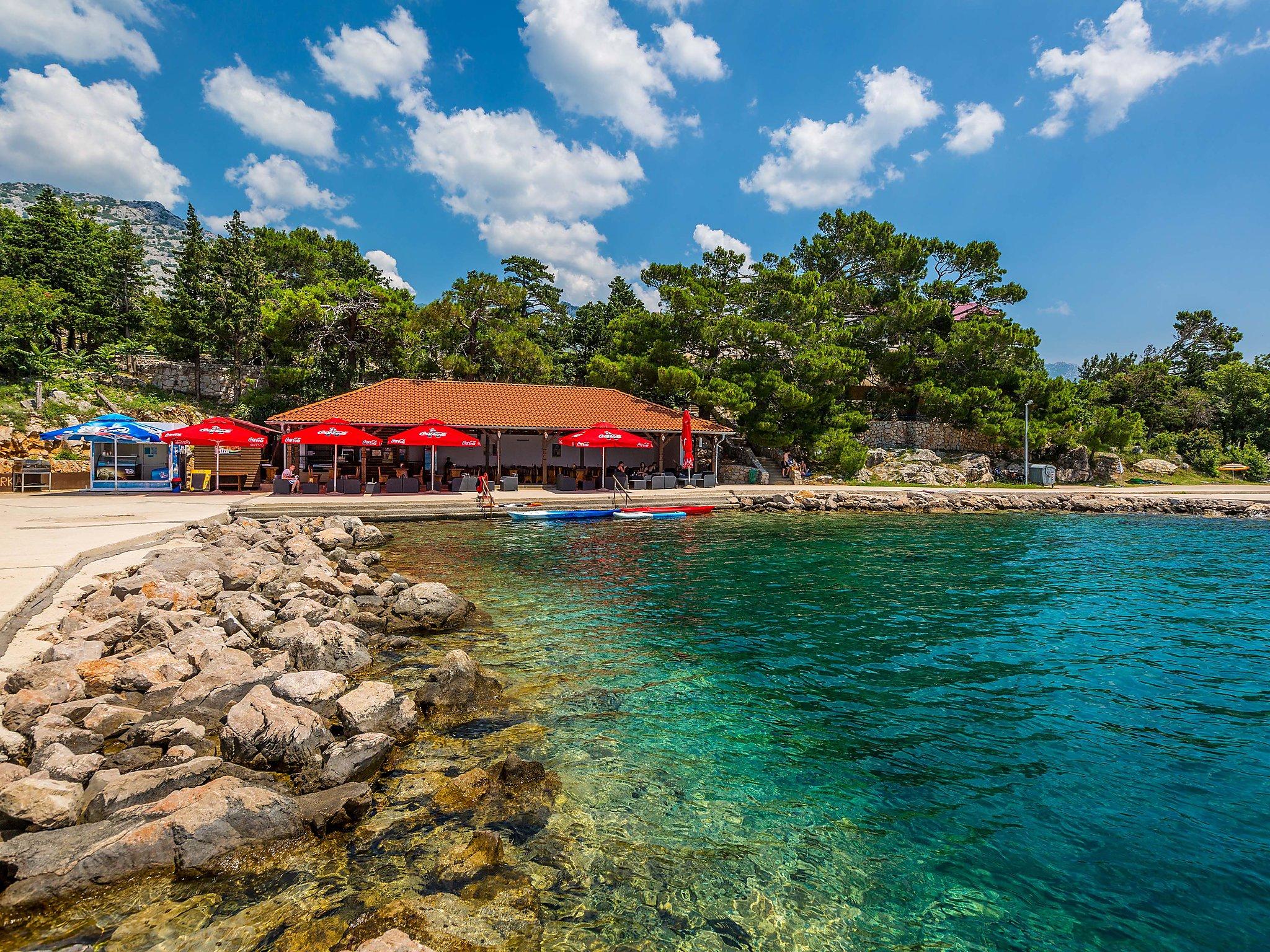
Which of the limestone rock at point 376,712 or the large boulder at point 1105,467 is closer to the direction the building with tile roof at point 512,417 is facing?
the limestone rock

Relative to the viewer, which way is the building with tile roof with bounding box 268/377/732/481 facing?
toward the camera

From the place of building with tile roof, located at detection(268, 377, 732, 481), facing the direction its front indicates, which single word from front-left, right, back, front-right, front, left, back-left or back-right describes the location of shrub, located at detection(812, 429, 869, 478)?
left

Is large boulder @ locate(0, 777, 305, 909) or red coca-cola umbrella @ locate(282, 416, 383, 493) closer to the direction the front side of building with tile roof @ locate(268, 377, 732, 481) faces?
the large boulder

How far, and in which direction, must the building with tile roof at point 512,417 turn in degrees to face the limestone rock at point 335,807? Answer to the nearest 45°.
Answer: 0° — it already faces it

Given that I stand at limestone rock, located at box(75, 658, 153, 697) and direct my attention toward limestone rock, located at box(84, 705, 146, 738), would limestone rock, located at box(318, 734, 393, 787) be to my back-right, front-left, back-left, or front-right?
front-left

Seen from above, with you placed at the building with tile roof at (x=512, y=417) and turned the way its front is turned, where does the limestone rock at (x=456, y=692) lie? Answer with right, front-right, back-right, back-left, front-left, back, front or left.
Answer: front

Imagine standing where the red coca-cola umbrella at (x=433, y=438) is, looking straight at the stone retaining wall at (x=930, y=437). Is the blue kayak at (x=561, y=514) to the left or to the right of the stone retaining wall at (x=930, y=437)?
right

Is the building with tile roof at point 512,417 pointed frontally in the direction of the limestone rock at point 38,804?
yes

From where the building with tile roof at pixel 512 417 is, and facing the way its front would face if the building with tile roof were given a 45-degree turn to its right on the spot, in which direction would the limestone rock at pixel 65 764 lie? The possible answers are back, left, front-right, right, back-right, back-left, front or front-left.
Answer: front-left

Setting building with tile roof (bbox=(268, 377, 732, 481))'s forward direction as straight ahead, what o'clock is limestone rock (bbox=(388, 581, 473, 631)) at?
The limestone rock is roughly at 12 o'clock from the building with tile roof.

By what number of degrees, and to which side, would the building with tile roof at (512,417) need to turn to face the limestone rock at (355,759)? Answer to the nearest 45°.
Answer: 0° — it already faces it

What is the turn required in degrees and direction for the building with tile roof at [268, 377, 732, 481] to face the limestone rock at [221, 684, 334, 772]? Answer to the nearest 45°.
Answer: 0° — it already faces it

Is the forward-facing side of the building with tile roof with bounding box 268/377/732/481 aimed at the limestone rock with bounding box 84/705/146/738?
yes

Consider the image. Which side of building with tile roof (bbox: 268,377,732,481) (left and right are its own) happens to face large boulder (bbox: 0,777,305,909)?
front

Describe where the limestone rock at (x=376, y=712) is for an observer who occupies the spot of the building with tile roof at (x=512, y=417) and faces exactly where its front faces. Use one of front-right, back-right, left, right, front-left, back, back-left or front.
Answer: front

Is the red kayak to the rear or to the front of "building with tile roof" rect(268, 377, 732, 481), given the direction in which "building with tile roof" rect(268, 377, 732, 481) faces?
to the front

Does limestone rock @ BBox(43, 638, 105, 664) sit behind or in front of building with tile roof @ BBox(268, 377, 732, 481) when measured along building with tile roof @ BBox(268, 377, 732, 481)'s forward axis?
in front
